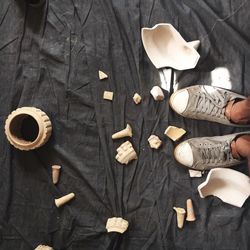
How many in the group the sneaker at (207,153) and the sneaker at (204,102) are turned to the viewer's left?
2

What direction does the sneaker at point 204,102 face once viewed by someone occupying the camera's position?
facing to the left of the viewer

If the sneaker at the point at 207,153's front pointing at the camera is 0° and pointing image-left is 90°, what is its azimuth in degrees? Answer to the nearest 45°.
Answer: approximately 90°
